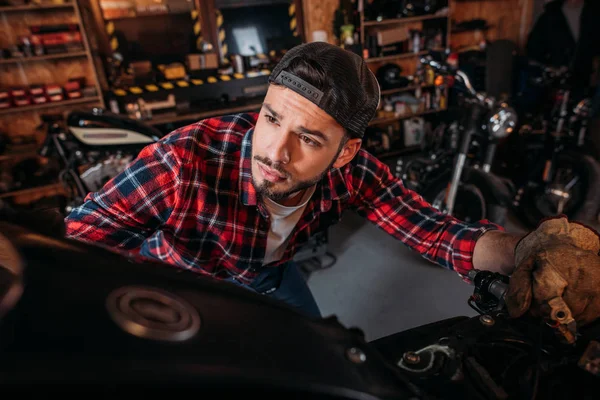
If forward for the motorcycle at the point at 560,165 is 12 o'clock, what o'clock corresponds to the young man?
The young man is roughly at 2 o'clock from the motorcycle.

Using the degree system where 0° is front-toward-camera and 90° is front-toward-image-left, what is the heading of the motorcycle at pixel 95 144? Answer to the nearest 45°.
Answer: approximately 90°

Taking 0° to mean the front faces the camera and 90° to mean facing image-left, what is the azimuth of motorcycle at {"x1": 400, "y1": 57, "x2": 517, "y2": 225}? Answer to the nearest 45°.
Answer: approximately 315°

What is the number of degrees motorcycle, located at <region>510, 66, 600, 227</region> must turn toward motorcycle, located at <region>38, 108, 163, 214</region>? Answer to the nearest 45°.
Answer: approximately 90° to its right

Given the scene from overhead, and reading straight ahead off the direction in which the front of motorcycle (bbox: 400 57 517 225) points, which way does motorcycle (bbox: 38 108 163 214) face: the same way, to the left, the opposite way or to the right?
to the right

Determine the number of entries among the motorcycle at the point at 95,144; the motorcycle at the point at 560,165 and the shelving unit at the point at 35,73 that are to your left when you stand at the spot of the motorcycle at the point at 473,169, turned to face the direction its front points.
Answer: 1

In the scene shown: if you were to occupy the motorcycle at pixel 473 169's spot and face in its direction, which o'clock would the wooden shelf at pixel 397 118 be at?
The wooden shelf is roughly at 7 o'clock from the motorcycle.

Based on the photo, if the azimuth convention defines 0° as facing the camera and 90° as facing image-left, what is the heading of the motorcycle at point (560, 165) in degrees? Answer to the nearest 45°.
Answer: approximately 315°

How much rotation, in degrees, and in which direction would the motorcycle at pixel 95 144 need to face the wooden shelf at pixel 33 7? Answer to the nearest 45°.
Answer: approximately 90° to its right

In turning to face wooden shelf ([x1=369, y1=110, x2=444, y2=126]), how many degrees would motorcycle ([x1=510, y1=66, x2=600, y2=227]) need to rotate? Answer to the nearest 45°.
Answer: approximately 180°
